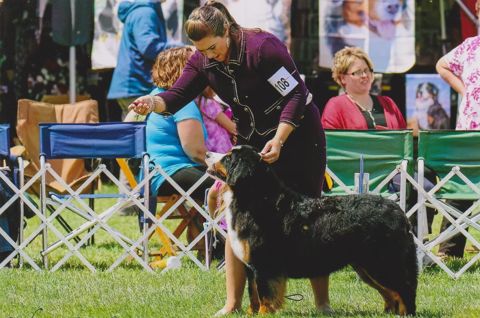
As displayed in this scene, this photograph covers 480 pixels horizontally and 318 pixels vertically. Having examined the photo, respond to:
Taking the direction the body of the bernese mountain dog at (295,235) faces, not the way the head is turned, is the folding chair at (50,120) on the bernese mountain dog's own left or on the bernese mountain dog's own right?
on the bernese mountain dog's own right

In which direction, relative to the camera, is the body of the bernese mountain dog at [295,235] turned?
to the viewer's left

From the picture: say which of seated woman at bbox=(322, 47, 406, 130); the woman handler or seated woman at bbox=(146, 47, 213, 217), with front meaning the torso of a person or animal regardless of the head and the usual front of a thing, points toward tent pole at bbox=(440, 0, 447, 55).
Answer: seated woman at bbox=(146, 47, 213, 217)

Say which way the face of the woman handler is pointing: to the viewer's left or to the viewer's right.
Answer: to the viewer's left

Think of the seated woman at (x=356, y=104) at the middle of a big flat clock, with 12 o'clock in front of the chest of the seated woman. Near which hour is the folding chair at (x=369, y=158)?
The folding chair is roughly at 1 o'clock from the seated woman.

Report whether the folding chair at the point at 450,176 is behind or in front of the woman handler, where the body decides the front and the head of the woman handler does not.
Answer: behind
